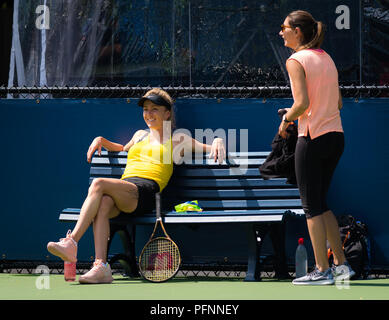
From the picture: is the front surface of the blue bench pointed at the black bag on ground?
no

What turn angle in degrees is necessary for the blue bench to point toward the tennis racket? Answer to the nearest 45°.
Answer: approximately 45° to its right

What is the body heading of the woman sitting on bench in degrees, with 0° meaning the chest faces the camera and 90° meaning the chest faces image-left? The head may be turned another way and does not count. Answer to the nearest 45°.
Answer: approximately 45°

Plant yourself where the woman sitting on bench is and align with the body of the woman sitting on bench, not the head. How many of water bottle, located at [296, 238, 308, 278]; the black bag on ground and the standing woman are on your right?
0

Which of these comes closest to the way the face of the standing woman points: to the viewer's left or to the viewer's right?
to the viewer's left

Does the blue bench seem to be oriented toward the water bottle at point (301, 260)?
no

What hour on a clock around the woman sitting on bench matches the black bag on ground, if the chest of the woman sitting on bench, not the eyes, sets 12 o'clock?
The black bag on ground is roughly at 8 o'clock from the woman sitting on bench.

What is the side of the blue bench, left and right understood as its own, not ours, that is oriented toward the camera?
front

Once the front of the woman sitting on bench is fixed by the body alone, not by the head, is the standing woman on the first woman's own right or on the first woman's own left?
on the first woman's own left
